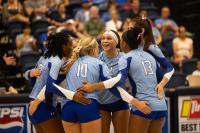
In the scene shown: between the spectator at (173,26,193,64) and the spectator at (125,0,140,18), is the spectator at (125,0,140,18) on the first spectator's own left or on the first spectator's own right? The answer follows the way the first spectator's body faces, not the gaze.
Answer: on the first spectator's own right

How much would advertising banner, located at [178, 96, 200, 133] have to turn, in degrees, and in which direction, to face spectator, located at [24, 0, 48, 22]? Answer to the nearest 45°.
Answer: approximately 135° to its right

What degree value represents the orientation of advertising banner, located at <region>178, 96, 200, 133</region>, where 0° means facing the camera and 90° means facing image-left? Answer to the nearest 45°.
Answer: approximately 0°

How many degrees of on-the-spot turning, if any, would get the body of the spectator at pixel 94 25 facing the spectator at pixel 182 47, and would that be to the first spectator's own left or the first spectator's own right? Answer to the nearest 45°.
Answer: approximately 90° to the first spectator's own left

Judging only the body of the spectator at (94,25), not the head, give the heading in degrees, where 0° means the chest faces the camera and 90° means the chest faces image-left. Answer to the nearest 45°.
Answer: approximately 0°

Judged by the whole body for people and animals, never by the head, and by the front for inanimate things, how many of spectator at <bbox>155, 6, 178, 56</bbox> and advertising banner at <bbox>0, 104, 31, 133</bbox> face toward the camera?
2

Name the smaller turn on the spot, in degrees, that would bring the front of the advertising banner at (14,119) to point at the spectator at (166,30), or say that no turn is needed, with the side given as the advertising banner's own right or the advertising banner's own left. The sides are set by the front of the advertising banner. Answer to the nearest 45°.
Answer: approximately 135° to the advertising banner's own left

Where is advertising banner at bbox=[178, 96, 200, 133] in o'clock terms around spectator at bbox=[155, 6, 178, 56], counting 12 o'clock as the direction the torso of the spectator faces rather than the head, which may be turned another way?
The advertising banner is roughly at 12 o'clock from the spectator.

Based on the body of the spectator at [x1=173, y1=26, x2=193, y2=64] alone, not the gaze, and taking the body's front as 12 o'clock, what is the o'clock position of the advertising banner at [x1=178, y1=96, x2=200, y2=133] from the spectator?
The advertising banner is roughly at 12 o'clock from the spectator.

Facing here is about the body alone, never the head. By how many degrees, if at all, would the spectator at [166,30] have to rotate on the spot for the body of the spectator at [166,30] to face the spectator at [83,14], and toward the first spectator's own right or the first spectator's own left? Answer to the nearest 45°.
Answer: approximately 90° to the first spectator's own right
